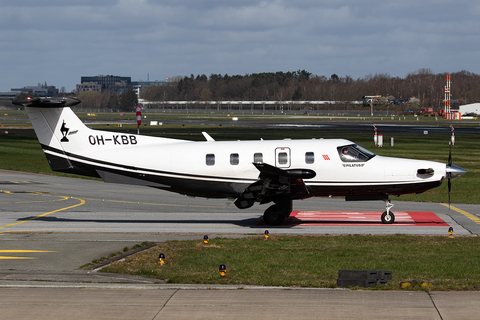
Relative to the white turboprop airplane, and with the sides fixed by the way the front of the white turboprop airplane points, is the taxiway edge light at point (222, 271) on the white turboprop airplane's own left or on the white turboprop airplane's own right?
on the white turboprop airplane's own right

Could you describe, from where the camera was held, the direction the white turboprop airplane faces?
facing to the right of the viewer
